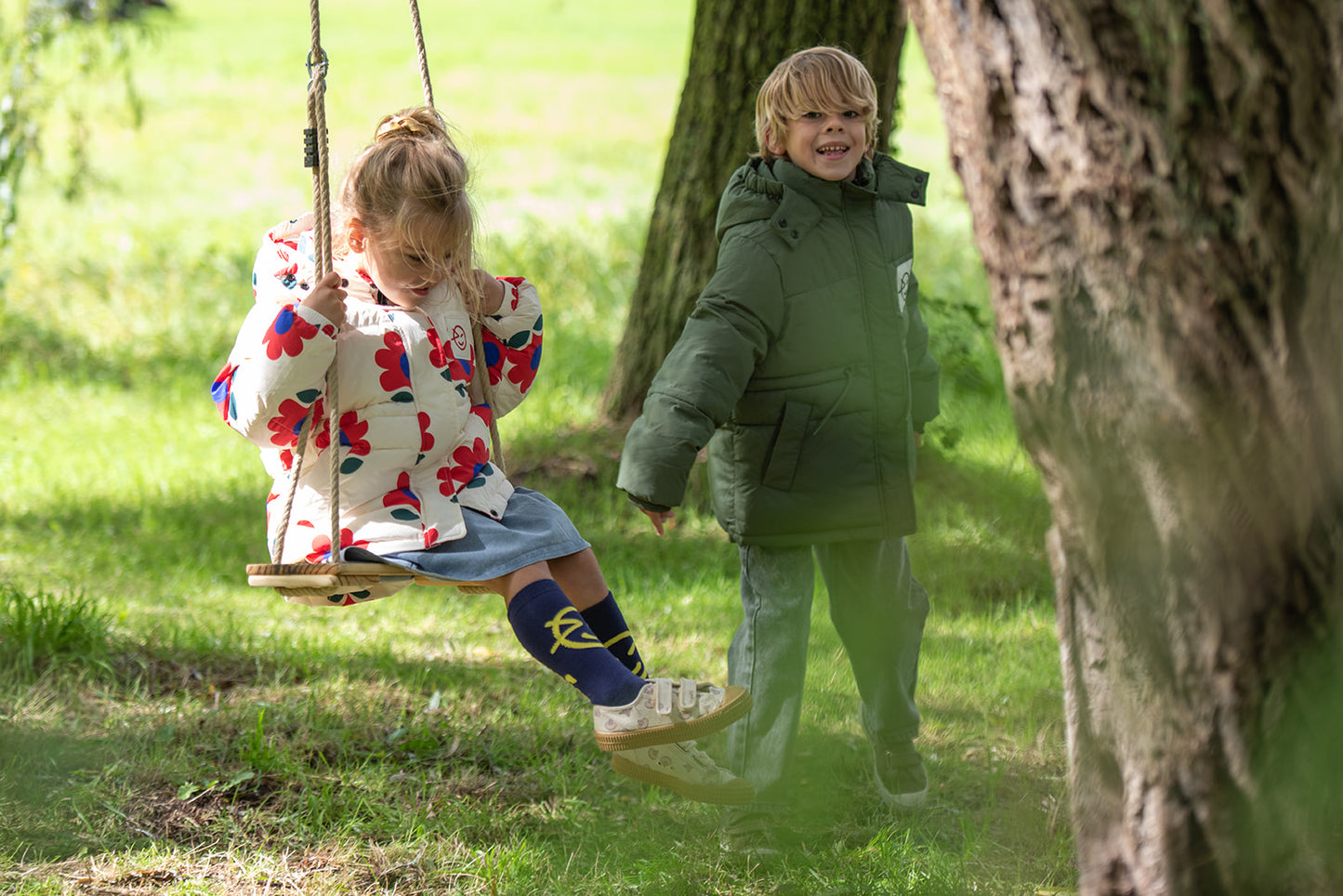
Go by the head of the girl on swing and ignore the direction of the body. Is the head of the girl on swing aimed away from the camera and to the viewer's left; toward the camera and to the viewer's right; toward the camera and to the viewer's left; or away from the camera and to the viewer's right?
toward the camera and to the viewer's right

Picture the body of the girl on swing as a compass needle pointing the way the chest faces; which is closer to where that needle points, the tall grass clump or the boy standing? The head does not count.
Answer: the boy standing

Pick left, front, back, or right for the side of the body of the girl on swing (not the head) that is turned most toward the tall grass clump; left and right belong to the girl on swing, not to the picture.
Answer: back

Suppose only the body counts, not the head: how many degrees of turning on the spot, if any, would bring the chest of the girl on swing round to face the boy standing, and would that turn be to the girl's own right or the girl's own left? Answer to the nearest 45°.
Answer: approximately 45° to the girl's own left

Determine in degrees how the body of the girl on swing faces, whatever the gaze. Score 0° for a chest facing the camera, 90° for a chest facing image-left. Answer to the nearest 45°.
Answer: approximately 315°
